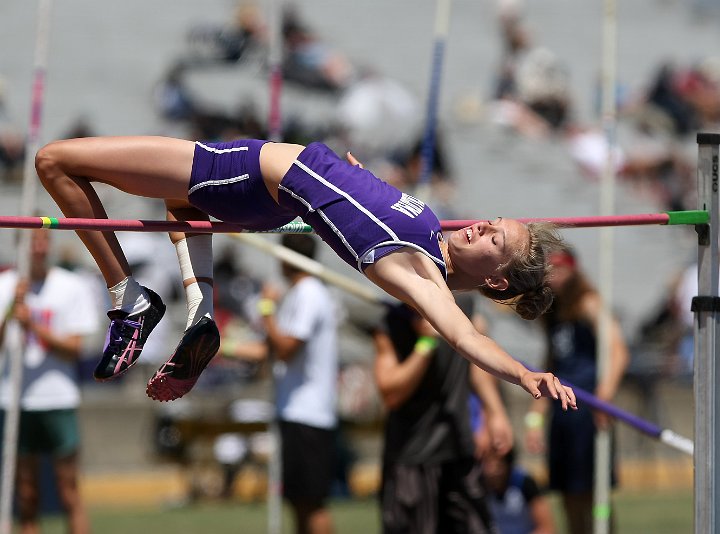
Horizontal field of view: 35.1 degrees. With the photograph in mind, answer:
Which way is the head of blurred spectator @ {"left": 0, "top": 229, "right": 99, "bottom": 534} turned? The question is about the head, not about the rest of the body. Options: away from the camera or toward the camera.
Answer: toward the camera

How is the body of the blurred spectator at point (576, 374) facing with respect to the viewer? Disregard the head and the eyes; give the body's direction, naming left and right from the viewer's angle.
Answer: facing the viewer and to the left of the viewer

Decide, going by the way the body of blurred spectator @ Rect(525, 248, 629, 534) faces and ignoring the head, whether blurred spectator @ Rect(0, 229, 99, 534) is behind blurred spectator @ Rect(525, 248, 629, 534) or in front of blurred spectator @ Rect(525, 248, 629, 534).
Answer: in front

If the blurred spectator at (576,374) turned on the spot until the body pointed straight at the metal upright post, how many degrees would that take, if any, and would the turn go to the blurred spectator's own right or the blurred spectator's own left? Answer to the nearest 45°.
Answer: approximately 45° to the blurred spectator's own left

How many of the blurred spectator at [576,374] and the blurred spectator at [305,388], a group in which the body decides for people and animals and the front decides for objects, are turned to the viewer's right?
0
